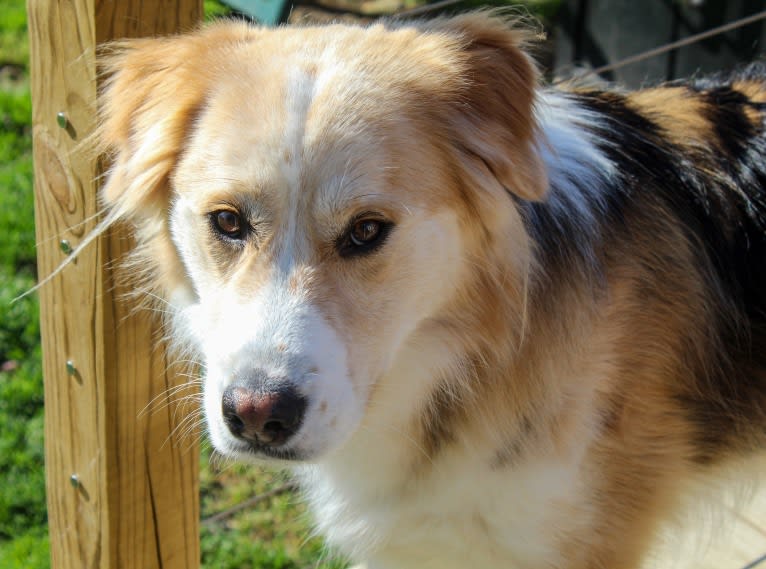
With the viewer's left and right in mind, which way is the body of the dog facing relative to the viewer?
facing the viewer and to the left of the viewer

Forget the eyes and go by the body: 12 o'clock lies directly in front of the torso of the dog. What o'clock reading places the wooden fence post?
The wooden fence post is roughly at 1 o'clock from the dog.
